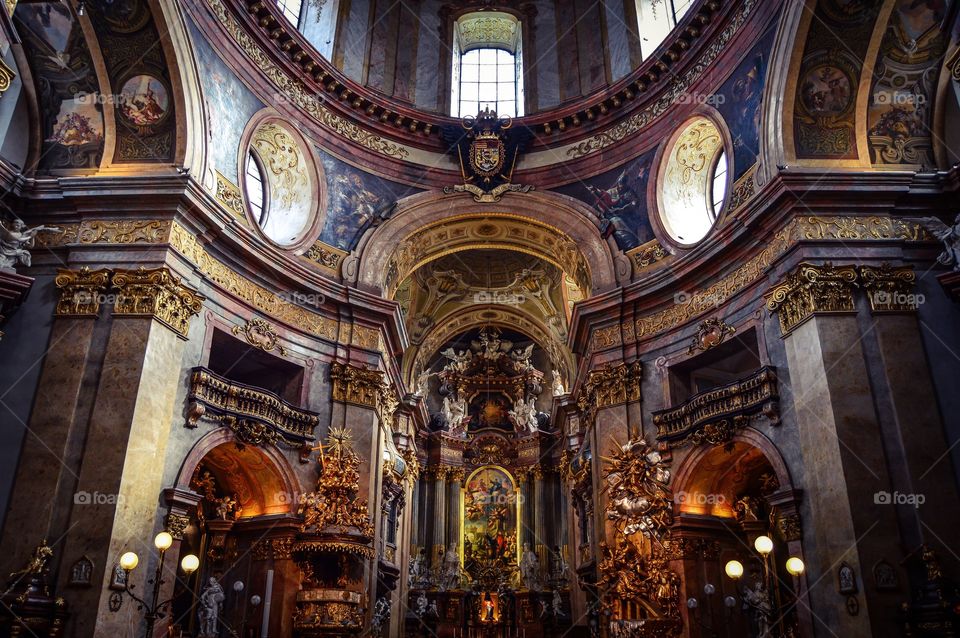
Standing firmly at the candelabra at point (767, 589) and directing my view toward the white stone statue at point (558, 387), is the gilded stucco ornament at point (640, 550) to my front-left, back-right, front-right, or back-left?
front-left

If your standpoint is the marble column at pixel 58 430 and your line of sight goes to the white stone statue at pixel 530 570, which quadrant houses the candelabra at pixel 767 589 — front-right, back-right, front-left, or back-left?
front-right

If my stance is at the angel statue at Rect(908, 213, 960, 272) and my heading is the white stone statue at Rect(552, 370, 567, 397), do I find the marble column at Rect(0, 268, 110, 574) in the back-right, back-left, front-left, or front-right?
front-left

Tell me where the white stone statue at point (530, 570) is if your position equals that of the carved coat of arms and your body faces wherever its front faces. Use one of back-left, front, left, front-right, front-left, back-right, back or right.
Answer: back

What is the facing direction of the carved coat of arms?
toward the camera

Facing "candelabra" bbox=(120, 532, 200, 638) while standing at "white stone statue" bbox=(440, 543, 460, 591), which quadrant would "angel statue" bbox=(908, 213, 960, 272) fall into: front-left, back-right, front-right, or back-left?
front-left

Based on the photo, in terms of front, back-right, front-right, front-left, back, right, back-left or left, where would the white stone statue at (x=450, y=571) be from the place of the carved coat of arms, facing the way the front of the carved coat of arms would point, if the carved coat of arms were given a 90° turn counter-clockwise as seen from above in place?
left

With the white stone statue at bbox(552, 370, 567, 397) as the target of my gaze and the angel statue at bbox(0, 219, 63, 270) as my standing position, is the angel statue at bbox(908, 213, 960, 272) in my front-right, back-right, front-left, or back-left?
front-right

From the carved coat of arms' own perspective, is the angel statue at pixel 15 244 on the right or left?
on its right

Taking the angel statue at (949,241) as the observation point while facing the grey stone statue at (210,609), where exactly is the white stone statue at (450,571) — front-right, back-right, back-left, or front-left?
front-right
